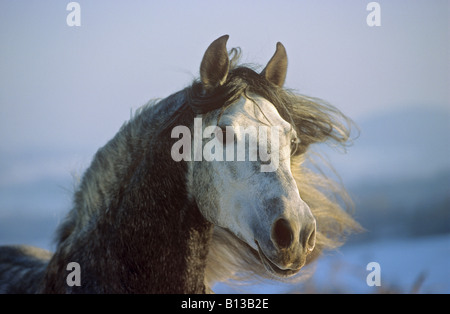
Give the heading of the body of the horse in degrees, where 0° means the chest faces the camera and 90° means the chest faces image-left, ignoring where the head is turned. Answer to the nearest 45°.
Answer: approximately 315°
